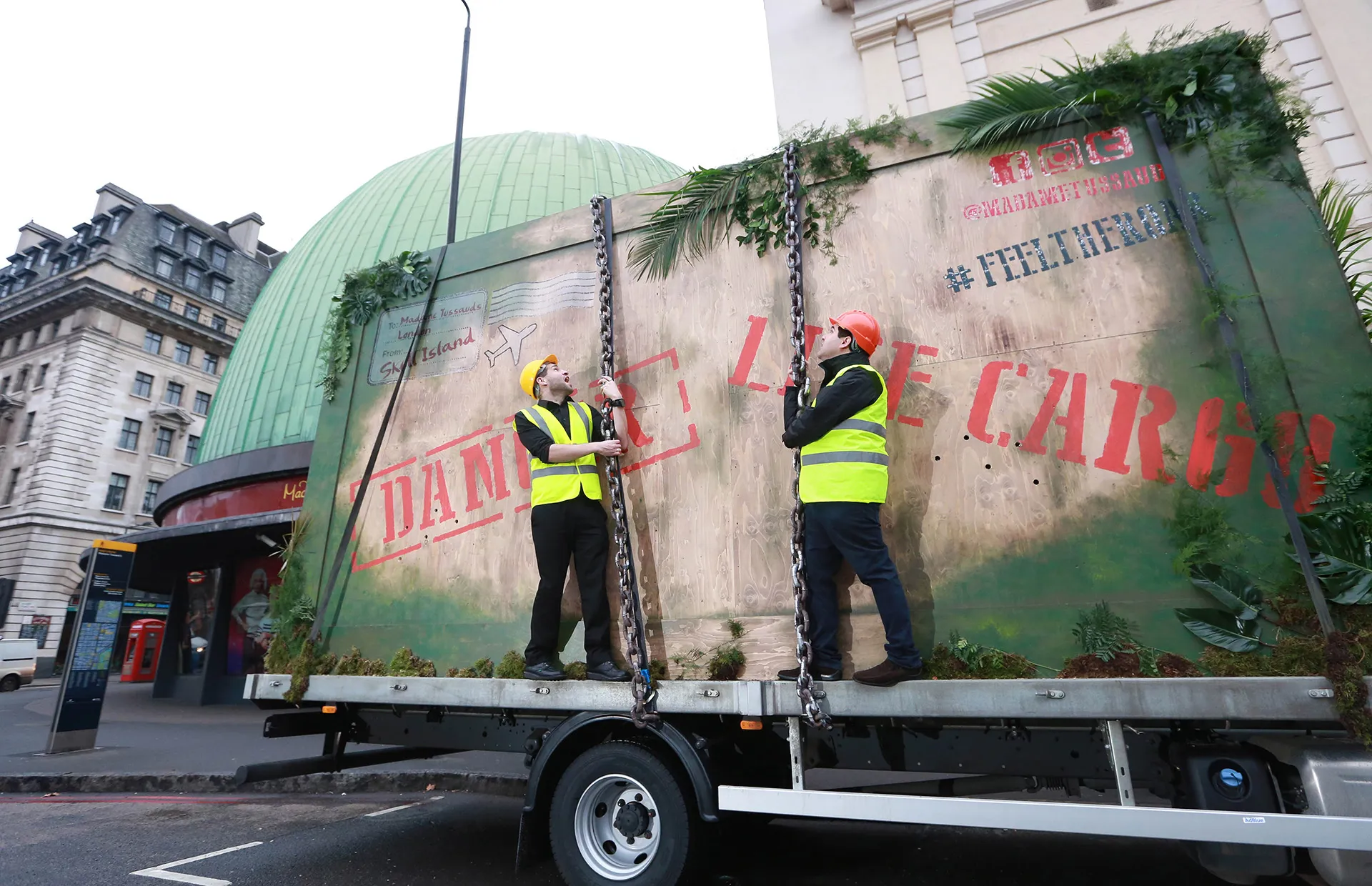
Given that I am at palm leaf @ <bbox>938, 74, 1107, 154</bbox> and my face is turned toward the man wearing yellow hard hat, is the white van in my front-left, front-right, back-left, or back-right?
front-right

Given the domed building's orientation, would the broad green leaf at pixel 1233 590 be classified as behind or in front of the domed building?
in front

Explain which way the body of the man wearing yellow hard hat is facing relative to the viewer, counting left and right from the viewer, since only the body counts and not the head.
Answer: facing the viewer and to the right of the viewer

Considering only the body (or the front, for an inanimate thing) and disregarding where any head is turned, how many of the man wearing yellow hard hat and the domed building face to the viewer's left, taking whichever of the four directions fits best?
0

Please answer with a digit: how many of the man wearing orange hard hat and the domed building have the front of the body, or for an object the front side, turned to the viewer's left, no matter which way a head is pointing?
1

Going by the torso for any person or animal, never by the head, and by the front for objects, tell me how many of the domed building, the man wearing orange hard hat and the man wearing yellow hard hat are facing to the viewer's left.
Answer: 1

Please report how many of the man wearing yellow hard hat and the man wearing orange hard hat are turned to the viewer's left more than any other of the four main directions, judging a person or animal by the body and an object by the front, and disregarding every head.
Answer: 1

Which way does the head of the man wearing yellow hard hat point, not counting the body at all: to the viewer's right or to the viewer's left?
to the viewer's right

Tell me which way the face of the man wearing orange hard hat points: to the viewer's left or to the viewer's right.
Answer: to the viewer's left

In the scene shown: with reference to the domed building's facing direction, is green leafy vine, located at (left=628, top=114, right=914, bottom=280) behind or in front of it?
in front

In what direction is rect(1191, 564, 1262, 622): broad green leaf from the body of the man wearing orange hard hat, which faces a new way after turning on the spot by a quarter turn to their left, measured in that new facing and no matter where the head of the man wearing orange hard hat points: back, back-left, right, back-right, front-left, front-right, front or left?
left

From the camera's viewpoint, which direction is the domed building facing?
toward the camera

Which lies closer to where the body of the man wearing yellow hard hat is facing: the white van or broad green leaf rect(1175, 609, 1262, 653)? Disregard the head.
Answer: the broad green leaf

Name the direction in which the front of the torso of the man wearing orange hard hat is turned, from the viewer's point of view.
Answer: to the viewer's left
